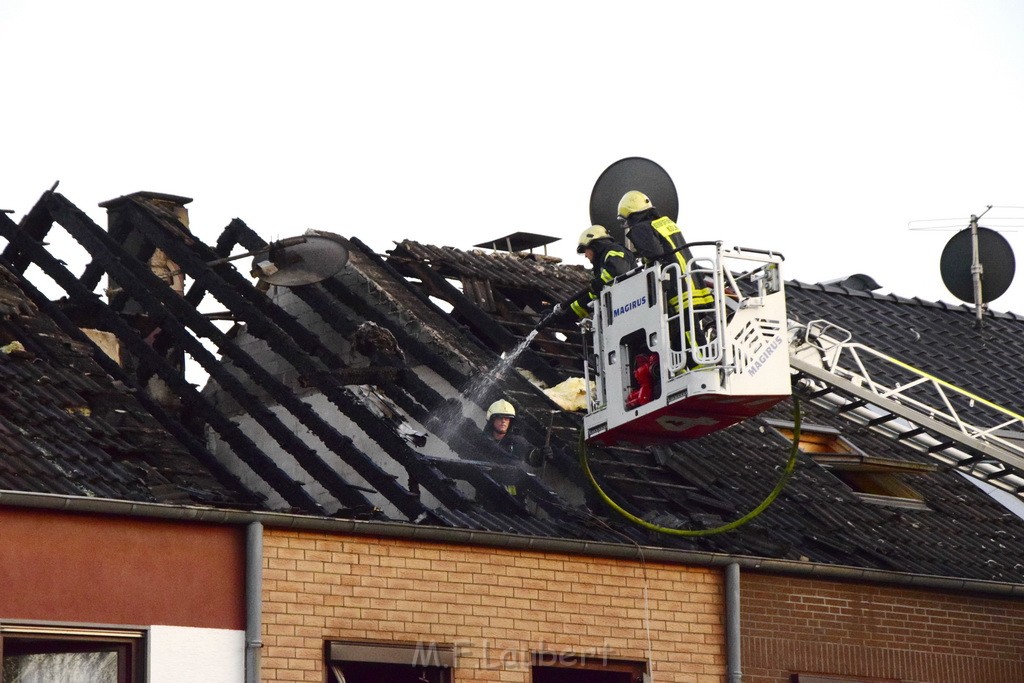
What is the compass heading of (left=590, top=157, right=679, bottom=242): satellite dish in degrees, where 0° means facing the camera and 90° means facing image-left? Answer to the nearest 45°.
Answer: approximately 180°

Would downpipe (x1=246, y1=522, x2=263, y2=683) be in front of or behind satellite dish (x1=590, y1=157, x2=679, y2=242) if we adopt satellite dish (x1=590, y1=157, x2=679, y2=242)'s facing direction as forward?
behind

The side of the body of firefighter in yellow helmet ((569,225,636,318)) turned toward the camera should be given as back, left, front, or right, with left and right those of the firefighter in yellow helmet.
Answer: left

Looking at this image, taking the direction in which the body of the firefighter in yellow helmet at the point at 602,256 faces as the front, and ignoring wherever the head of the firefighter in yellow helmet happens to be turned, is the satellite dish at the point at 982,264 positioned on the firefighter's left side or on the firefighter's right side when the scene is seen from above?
on the firefighter's right side

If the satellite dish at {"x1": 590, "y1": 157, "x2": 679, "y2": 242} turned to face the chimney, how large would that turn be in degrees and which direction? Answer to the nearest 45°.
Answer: approximately 90° to its left

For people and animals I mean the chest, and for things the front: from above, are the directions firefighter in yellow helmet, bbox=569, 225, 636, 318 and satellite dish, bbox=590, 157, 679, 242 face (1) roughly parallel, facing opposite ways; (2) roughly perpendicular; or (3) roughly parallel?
roughly perpendicular

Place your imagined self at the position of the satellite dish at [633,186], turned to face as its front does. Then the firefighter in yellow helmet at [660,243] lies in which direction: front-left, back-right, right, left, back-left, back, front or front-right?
back

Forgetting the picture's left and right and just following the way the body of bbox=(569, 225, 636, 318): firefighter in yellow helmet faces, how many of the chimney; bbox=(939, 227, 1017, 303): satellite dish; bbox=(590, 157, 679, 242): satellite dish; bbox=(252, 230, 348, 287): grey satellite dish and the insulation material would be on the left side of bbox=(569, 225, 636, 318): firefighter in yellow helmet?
0

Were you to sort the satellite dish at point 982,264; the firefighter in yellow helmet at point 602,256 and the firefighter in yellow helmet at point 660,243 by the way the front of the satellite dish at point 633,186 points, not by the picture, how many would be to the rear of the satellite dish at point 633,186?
2
